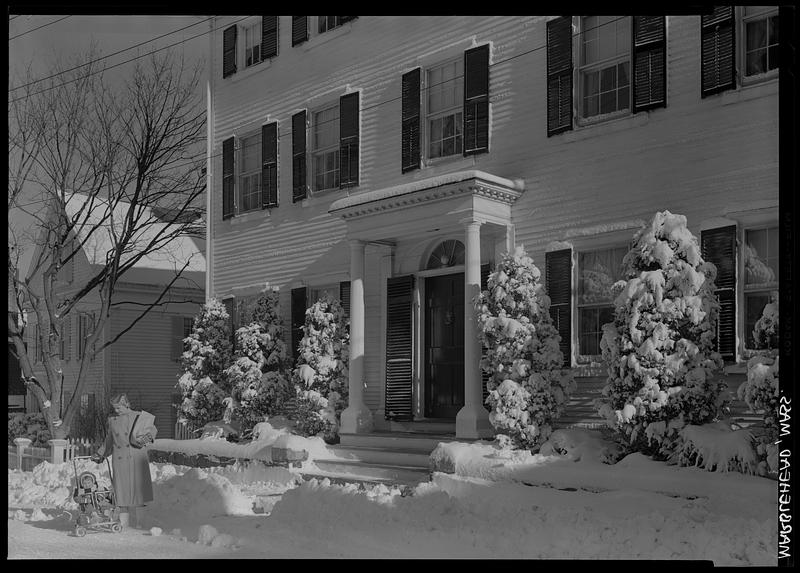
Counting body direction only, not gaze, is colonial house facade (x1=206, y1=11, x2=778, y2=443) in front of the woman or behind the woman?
behind

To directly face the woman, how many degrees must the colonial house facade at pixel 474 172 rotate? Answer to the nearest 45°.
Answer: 0° — it already faces them

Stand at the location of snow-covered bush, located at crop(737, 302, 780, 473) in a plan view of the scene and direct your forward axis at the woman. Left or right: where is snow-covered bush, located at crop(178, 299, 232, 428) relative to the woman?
right

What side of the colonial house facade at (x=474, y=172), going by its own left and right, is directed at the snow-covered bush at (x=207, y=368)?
right

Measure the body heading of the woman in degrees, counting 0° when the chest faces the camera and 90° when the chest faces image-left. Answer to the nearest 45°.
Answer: approximately 45°

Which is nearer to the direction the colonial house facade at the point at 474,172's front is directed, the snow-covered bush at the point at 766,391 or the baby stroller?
the baby stroller

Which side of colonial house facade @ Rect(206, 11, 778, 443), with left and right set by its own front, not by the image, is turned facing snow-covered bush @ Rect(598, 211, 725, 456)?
left

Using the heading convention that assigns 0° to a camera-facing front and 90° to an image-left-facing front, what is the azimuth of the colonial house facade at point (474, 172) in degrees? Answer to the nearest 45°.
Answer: approximately 45°

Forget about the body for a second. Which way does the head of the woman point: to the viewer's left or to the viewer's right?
to the viewer's left

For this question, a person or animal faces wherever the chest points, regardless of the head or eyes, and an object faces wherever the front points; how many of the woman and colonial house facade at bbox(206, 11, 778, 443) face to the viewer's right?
0

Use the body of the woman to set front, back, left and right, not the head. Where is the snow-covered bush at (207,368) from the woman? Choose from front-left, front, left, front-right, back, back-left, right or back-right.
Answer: back-right

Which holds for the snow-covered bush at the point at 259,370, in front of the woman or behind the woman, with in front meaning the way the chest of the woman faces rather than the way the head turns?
behind
